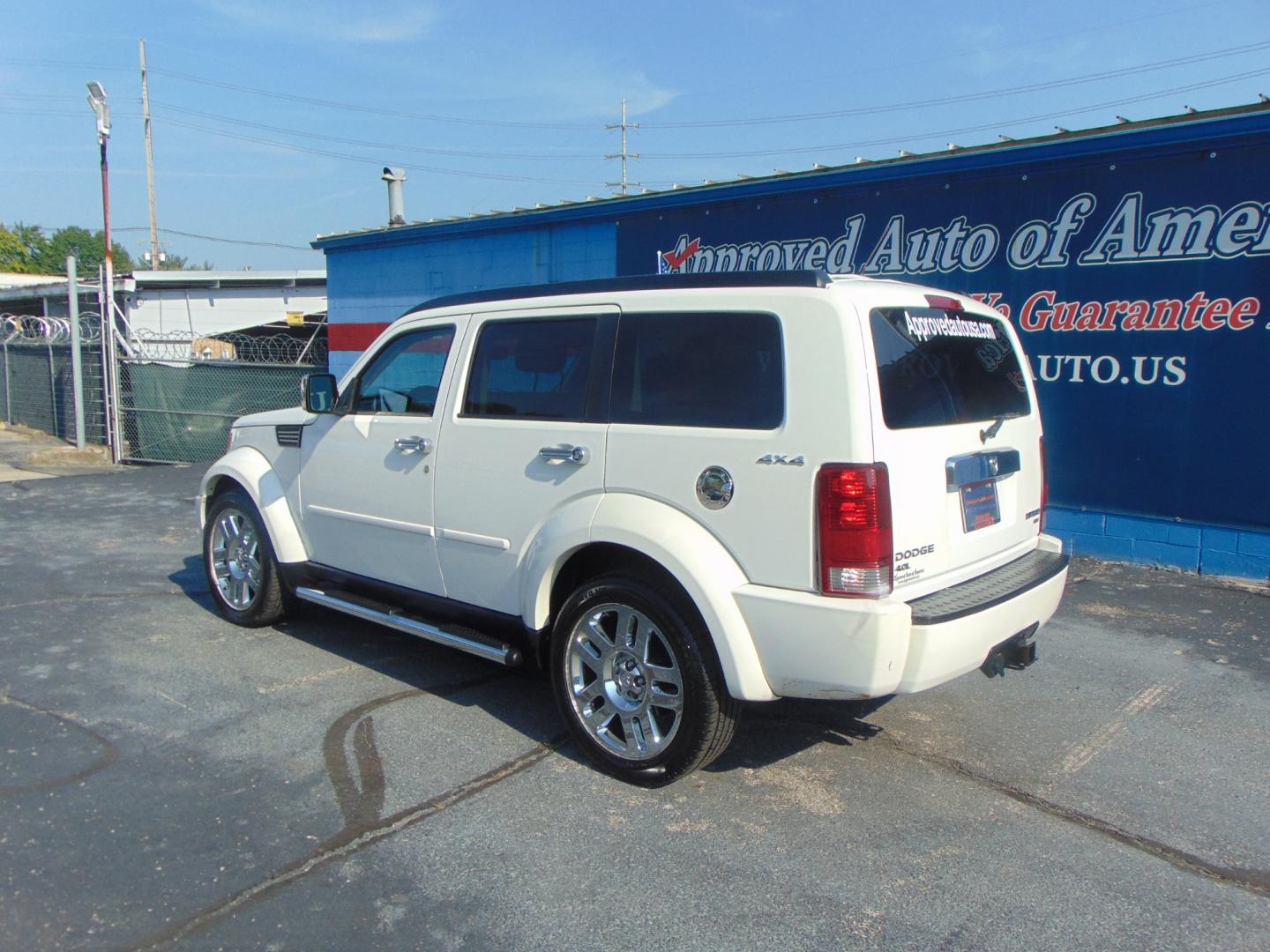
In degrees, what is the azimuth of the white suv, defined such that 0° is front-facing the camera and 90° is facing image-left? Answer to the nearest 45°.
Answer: approximately 135°

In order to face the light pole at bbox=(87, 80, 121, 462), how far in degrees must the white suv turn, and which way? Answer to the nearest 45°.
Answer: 0° — it already faces it

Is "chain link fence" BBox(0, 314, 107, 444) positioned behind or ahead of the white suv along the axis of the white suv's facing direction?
ahead

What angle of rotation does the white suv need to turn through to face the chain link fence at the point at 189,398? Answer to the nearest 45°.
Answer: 0° — it already faces it
